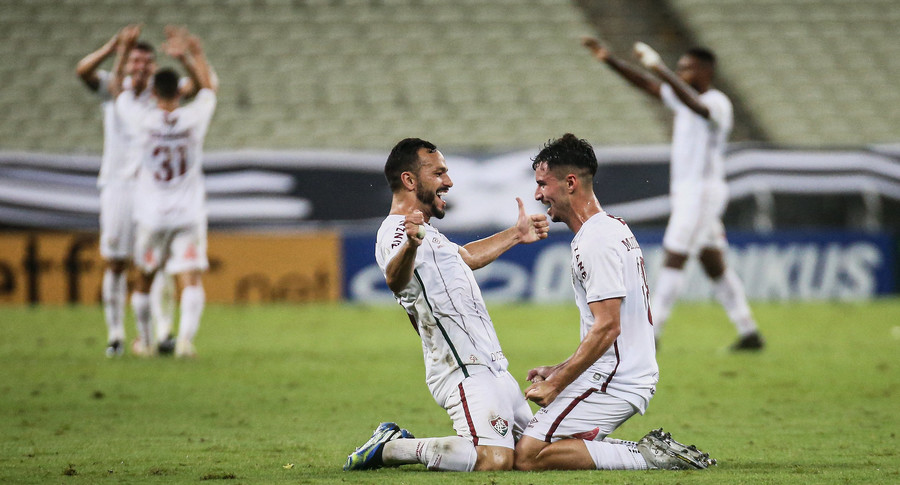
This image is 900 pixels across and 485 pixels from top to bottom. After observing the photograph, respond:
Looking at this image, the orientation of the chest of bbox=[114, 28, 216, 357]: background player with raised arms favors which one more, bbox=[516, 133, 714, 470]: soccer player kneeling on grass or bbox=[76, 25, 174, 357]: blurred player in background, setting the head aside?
the blurred player in background

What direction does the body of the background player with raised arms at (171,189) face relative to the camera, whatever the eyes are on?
away from the camera

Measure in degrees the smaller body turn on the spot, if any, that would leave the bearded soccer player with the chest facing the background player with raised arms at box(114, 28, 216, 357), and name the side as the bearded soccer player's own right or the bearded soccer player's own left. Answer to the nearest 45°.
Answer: approximately 135° to the bearded soccer player's own left

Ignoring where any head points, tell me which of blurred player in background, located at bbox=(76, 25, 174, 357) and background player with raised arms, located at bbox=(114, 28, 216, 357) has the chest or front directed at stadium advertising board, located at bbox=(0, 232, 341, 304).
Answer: the background player with raised arms

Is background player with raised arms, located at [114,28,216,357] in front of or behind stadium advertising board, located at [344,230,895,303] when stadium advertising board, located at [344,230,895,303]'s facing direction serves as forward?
in front

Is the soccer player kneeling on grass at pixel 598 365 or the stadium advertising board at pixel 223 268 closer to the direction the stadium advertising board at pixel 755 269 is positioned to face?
the soccer player kneeling on grass

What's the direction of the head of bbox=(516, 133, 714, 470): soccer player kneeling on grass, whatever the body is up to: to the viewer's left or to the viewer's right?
to the viewer's left

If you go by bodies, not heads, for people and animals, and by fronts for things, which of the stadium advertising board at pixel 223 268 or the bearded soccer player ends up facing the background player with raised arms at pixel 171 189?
the stadium advertising board

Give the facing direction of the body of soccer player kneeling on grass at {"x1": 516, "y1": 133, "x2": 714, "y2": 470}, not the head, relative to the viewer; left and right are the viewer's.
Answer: facing to the left of the viewer

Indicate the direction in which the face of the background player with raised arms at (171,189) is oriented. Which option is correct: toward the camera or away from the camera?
away from the camera

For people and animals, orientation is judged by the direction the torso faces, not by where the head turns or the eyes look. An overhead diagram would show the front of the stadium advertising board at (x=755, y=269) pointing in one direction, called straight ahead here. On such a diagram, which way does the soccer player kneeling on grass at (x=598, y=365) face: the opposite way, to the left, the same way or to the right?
to the right

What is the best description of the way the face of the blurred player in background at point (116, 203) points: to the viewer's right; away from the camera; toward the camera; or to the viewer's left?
toward the camera

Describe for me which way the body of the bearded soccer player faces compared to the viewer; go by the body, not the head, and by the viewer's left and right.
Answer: facing to the right of the viewer

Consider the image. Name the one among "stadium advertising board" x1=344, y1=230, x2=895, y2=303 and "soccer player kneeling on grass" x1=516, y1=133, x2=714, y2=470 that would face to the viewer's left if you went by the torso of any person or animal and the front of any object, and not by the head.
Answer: the soccer player kneeling on grass

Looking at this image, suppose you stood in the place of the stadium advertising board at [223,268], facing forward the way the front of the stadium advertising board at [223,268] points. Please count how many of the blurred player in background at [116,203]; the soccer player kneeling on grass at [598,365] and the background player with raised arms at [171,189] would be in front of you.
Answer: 3

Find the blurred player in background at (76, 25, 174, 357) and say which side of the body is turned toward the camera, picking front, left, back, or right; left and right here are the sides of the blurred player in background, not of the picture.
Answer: front

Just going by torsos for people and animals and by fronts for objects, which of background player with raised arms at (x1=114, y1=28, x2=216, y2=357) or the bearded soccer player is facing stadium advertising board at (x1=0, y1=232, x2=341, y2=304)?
the background player with raised arms
